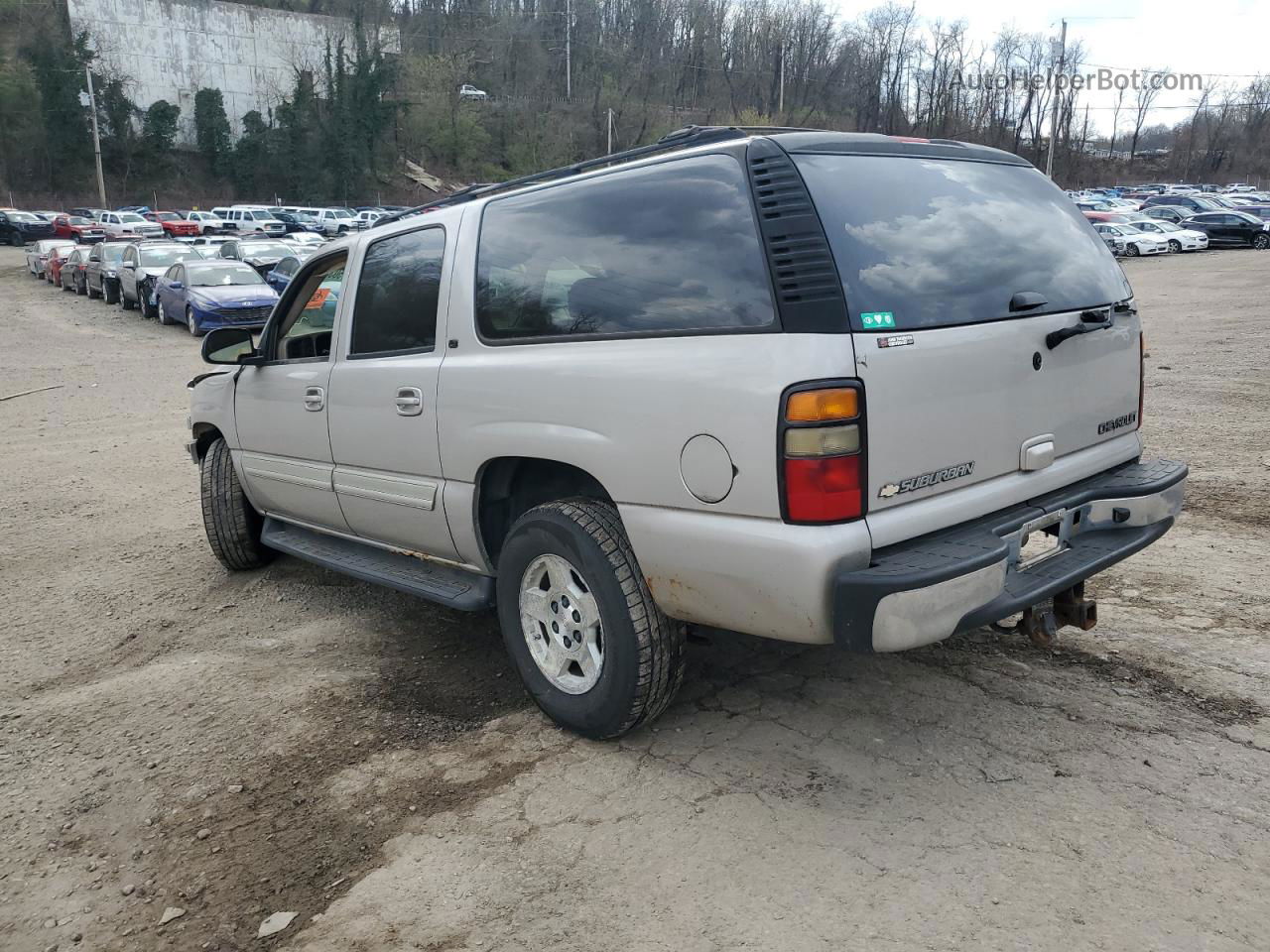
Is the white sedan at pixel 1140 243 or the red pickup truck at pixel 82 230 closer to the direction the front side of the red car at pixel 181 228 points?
the white sedan

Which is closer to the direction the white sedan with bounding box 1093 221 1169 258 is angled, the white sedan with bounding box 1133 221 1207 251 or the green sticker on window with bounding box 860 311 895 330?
the green sticker on window

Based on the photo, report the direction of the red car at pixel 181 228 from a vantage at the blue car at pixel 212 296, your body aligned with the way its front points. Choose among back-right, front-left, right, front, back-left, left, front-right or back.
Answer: back-left

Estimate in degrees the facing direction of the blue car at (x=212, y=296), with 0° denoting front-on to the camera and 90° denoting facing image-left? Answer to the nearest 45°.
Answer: approximately 315°

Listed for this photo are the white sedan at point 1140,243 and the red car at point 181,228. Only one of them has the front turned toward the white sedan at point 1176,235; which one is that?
the red car
